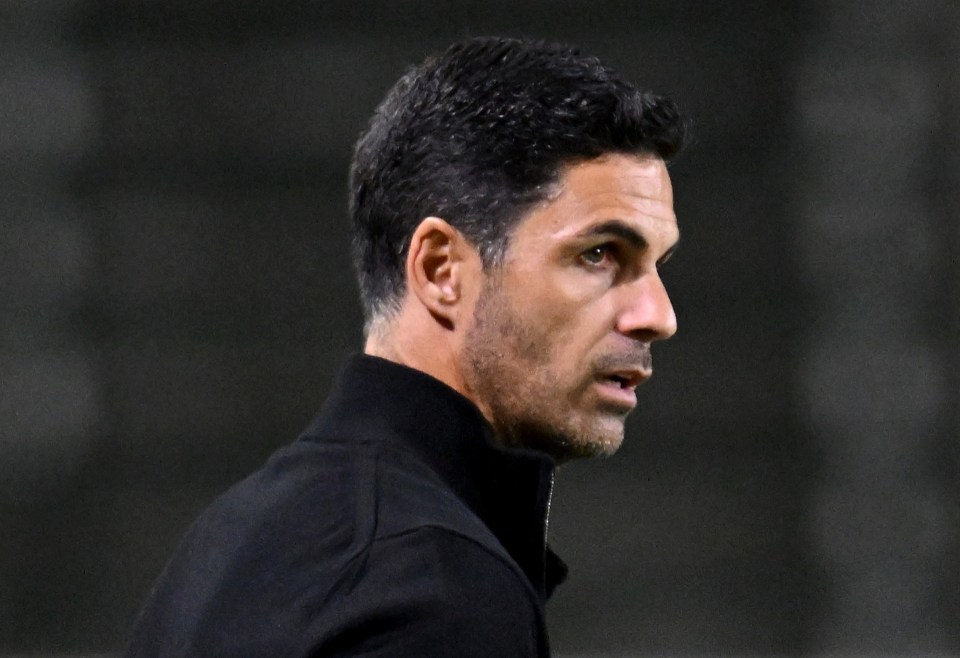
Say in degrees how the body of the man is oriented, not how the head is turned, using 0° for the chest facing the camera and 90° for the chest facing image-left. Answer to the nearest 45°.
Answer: approximately 270°
